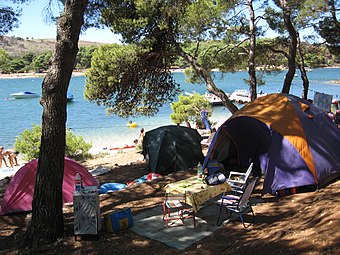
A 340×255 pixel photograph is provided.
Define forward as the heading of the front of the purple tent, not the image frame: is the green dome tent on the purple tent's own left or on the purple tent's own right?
on the purple tent's own right

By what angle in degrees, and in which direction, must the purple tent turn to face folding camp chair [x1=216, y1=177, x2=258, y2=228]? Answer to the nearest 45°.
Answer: approximately 45° to its left

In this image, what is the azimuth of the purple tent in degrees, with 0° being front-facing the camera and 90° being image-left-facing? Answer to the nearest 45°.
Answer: approximately 45°

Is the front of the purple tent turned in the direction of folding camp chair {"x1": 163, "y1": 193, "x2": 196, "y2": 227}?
yes

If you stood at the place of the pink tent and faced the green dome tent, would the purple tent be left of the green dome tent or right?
right

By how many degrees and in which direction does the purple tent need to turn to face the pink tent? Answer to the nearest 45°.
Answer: approximately 45° to its right

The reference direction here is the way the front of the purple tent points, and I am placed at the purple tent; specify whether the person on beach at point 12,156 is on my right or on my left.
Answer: on my right

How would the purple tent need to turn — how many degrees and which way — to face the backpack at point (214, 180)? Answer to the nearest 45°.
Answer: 0° — it already faces it
